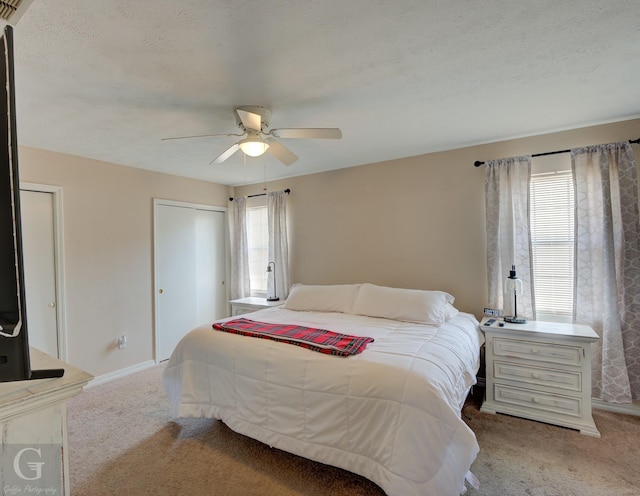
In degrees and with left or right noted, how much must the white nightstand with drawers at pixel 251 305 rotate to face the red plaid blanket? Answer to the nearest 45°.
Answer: approximately 45° to its left

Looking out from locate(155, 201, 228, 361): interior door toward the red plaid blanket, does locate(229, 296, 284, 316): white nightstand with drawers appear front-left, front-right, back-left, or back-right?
front-left

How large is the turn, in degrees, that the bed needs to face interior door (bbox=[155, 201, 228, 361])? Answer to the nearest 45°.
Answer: approximately 90° to its right

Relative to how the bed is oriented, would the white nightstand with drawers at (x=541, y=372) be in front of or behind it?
behind

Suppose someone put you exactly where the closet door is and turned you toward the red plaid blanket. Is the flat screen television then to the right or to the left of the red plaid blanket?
right

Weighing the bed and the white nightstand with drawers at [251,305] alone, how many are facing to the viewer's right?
0

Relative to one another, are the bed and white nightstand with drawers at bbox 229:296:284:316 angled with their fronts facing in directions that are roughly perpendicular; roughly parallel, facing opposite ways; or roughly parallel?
roughly parallel

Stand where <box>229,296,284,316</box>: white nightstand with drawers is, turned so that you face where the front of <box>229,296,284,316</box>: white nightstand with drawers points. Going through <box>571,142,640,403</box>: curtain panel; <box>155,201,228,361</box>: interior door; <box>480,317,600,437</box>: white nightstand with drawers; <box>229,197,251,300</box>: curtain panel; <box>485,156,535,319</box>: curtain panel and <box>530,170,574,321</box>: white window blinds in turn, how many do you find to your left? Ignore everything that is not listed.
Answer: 4

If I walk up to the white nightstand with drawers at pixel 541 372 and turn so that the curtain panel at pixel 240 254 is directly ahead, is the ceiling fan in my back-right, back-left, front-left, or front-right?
front-left

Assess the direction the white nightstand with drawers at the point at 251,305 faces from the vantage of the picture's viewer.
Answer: facing the viewer and to the left of the viewer

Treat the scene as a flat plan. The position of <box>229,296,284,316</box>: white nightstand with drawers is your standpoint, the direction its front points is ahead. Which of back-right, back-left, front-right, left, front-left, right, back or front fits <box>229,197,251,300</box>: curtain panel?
back-right

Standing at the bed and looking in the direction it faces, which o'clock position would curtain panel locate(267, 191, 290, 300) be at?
The curtain panel is roughly at 4 o'clock from the bed.

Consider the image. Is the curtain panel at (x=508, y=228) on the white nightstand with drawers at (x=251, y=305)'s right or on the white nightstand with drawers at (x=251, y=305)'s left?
on its left
